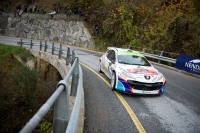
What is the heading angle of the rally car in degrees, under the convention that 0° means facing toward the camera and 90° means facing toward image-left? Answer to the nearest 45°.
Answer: approximately 315°

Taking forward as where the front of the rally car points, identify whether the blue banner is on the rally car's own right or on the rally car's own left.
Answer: on the rally car's own left

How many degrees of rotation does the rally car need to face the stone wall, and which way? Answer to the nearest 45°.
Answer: approximately 180°
